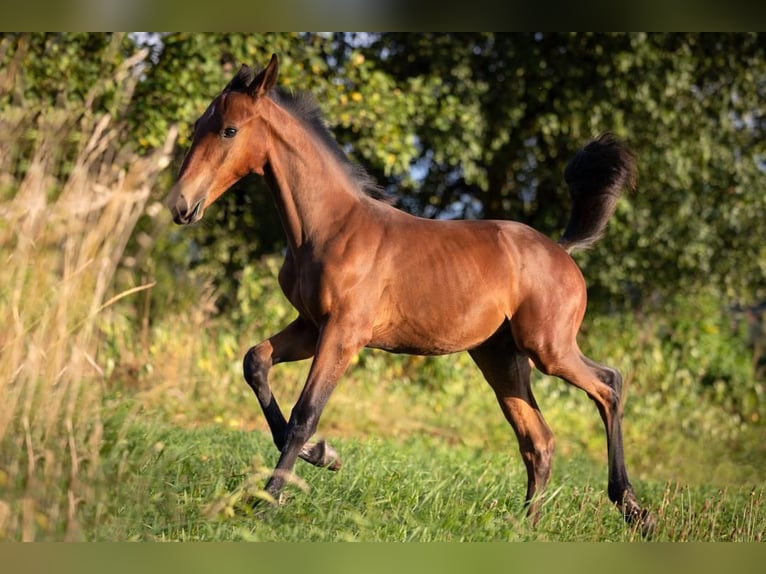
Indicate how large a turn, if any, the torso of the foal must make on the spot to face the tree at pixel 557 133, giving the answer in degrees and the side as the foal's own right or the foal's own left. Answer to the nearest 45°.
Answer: approximately 90° to the foal's own right

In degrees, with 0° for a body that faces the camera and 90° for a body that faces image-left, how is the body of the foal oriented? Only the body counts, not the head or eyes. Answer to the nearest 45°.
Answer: approximately 90°
